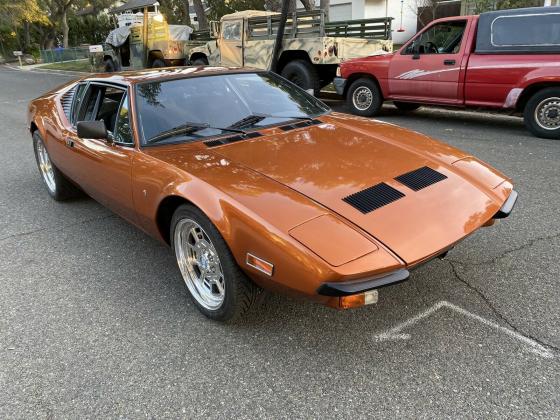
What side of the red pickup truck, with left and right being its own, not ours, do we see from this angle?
left

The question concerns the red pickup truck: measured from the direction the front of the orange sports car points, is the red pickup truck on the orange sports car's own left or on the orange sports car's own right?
on the orange sports car's own left

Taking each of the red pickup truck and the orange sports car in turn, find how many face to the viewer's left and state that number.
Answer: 1

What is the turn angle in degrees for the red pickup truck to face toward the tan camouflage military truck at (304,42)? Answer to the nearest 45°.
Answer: approximately 45° to its right

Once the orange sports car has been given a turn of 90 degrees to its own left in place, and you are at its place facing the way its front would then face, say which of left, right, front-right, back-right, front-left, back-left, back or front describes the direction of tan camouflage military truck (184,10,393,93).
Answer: front-left

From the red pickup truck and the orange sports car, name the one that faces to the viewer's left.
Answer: the red pickup truck

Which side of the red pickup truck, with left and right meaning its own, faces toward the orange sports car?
left

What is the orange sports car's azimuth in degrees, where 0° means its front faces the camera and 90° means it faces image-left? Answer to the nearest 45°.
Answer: approximately 315°
